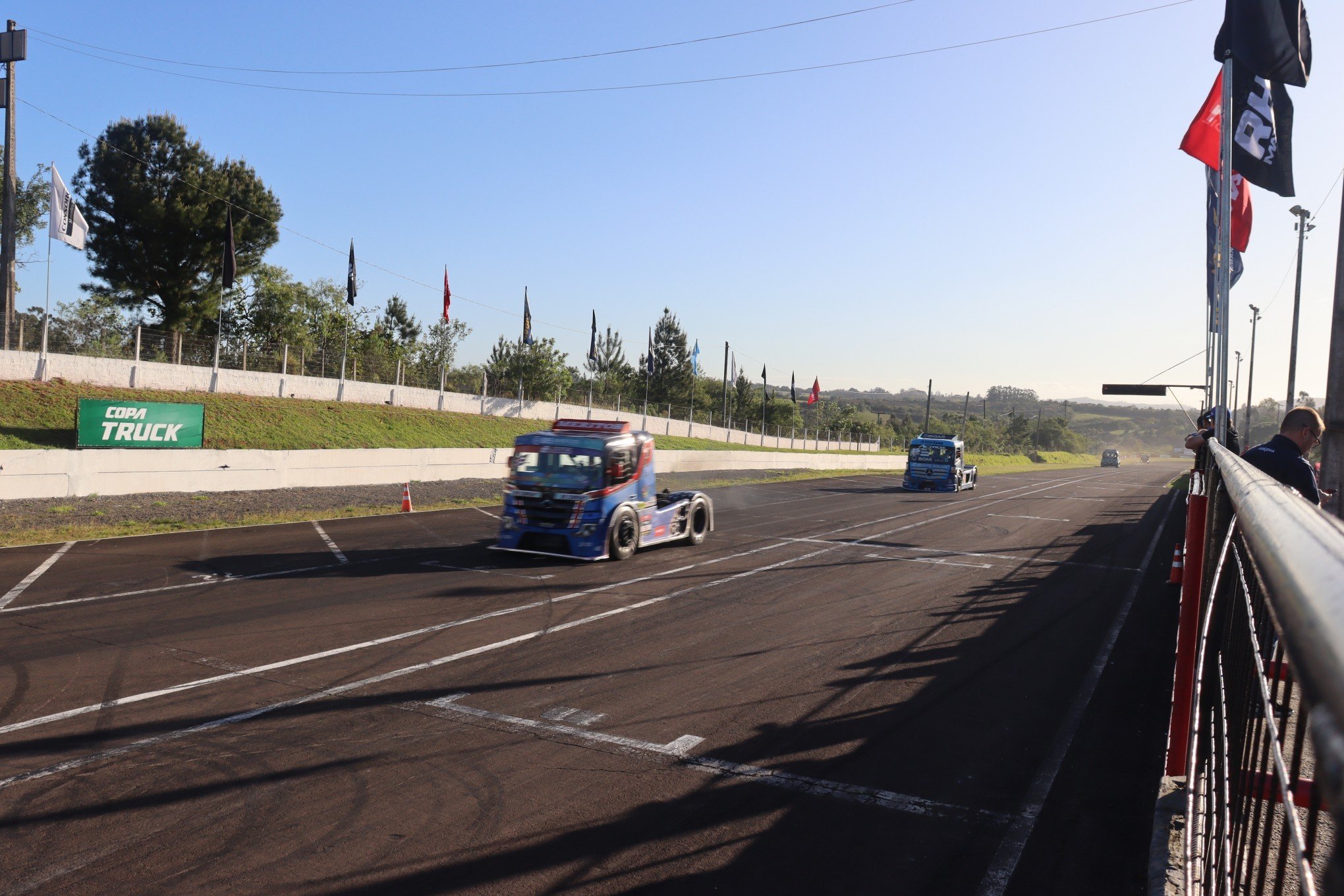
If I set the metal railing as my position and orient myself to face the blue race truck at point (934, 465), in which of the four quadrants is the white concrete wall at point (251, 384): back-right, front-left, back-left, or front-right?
front-left

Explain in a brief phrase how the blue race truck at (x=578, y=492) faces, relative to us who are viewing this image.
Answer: facing the viewer and to the left of the viewer

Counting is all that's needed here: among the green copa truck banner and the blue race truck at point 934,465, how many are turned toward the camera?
2

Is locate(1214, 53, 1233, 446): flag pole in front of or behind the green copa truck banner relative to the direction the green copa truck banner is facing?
in front

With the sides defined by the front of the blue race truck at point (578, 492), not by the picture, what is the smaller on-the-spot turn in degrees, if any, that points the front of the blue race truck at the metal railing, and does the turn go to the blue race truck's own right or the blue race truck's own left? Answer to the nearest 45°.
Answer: approximately 45° to the blue race truck's own left

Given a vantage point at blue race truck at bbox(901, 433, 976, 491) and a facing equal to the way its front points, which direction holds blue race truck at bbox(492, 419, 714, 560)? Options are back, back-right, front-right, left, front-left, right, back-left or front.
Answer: front

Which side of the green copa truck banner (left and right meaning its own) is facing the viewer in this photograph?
front

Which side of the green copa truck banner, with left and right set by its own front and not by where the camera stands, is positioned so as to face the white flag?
back

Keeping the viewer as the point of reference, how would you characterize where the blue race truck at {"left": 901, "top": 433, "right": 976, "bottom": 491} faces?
facing the viewer

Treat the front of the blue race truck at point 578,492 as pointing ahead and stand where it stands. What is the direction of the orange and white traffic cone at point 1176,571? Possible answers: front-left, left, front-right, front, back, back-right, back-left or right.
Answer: back-left

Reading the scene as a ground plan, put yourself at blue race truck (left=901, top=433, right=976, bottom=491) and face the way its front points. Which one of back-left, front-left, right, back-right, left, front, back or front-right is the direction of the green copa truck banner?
front-right

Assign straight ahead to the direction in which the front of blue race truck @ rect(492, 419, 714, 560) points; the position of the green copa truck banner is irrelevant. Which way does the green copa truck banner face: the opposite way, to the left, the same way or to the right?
to the left

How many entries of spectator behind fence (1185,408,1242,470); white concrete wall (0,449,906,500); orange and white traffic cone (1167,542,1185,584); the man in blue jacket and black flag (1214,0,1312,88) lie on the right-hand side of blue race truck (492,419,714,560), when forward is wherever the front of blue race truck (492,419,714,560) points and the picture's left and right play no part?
1

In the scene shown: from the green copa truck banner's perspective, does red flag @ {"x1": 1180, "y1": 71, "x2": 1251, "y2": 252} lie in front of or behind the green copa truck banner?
in front

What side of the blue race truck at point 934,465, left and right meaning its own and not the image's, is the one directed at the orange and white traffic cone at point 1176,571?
front
